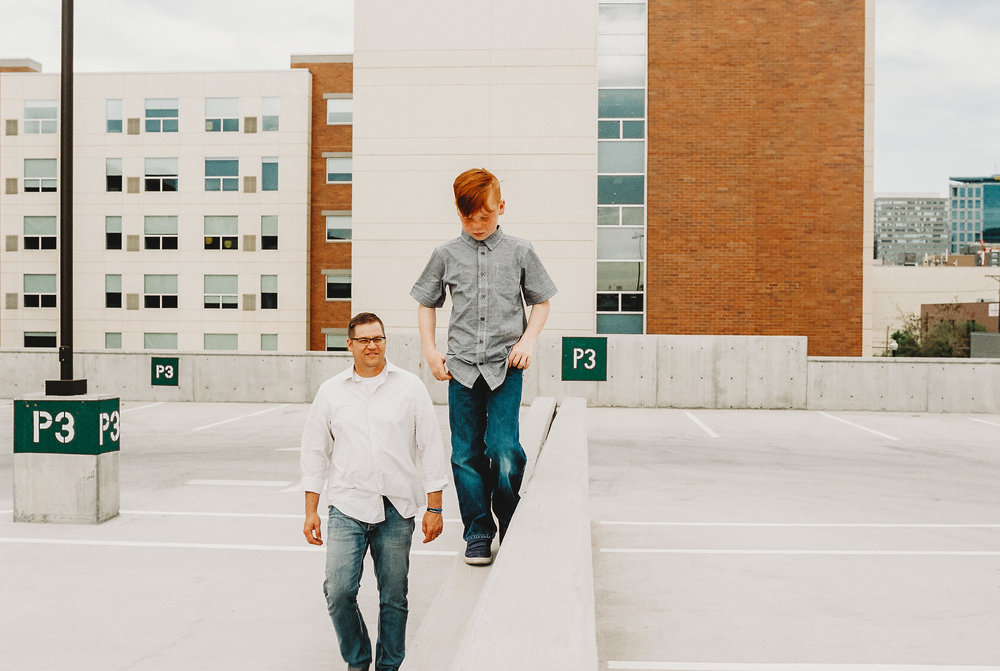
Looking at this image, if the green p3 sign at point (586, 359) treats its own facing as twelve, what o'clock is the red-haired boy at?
The red-haired boy is roughly at 12 o'clock from the green p3 sign.

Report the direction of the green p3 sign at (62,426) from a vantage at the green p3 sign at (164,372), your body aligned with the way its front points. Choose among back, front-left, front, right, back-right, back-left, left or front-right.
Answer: front

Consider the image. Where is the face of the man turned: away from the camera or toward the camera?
toward the camera

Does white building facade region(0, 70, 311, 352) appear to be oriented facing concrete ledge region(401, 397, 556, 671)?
yes

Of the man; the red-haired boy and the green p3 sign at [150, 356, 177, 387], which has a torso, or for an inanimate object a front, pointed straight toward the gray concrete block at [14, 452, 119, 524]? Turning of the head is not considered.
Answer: the green p3 sign

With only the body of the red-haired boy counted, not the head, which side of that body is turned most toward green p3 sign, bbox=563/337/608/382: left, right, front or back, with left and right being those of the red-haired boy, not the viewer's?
back

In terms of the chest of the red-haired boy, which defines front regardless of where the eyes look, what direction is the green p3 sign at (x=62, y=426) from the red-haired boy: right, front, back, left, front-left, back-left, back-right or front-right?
back-right

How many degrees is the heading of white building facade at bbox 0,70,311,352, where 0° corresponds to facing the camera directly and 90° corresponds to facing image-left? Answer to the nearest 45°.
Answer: approximately 0°

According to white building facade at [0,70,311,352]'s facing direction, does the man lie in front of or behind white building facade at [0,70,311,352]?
in front

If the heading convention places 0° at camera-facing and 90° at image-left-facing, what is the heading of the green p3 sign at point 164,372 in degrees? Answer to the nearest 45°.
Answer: approximately 0°

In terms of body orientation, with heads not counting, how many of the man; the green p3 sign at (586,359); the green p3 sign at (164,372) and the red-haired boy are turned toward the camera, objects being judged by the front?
4

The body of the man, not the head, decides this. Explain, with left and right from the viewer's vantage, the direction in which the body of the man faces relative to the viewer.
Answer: facing the viewer

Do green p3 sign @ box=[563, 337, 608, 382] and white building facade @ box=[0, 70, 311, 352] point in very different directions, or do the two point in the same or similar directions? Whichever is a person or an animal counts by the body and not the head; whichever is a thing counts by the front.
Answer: same or similar directions

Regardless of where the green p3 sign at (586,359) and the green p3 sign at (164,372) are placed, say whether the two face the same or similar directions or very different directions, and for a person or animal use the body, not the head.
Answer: same or similar directions

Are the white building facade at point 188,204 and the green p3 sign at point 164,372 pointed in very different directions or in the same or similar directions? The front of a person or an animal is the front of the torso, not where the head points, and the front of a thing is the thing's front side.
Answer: same or similar directions
